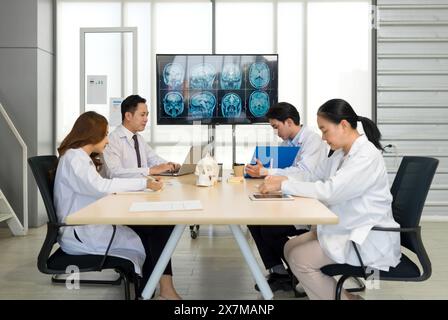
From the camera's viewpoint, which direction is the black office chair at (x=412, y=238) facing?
to the viewer's left

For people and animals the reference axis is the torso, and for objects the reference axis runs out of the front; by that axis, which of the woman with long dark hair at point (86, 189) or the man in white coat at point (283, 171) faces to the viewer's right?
the woman with long dark hair

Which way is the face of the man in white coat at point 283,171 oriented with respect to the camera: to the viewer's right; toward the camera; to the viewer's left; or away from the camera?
to the viewer's left

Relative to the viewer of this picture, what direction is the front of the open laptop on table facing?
facing to the left of the viewer

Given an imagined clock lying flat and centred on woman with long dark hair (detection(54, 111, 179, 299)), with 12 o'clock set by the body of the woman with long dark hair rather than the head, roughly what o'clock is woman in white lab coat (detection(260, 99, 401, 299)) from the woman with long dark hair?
The woman in white lab coat is roughly at 1 o'clock from the woman with long dark hair.

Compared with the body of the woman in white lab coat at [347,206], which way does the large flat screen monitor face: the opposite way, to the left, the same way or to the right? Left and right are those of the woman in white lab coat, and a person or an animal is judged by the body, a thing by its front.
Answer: to the left

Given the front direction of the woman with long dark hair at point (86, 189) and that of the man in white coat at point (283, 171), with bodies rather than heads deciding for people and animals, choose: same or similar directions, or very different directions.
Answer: very different directions

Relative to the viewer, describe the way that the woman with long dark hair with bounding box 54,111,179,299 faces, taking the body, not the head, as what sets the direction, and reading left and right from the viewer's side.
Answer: facing to the right of the viewer

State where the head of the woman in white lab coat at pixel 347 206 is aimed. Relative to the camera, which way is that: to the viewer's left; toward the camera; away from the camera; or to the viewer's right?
to the viewer's left

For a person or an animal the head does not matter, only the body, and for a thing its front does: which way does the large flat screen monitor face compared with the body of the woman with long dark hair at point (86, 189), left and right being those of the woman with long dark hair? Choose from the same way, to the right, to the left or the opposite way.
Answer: to the right

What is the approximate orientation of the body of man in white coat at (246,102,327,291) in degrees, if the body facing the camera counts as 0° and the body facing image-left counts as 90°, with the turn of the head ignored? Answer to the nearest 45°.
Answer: approximately 90°

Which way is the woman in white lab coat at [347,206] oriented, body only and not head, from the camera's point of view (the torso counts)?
to the viewer's left
